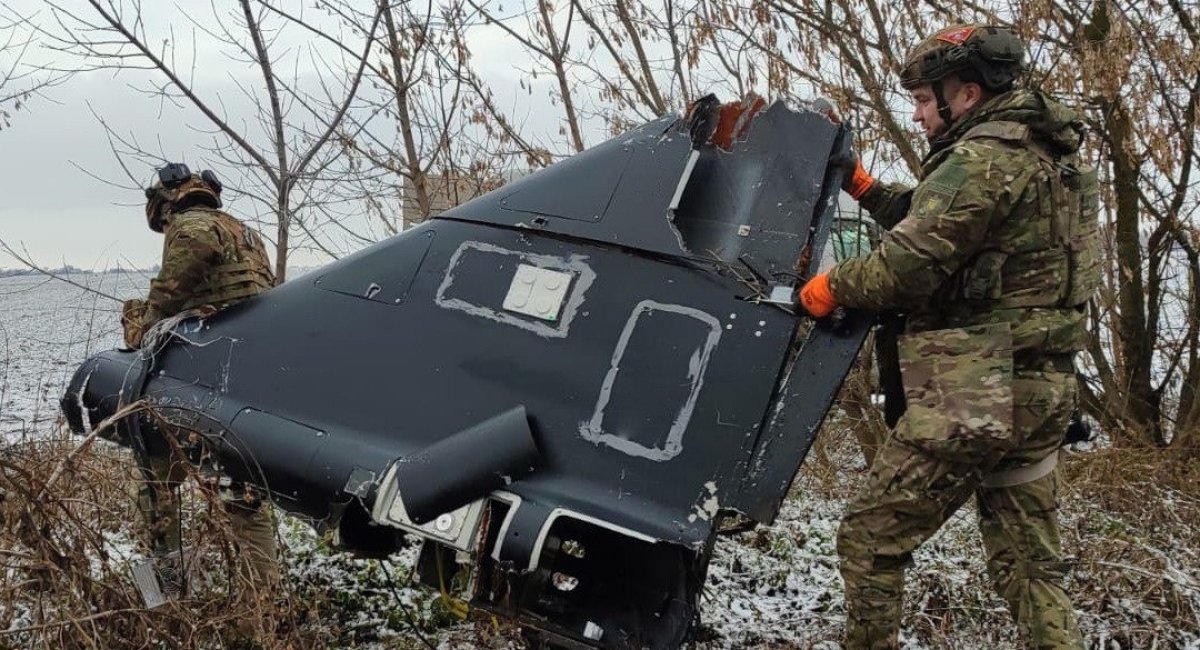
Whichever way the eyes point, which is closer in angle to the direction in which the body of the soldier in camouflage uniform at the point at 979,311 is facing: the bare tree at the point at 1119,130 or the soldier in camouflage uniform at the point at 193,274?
the soldier in camouflage uniform

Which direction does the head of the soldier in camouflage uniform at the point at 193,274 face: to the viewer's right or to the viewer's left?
to the viewer's left

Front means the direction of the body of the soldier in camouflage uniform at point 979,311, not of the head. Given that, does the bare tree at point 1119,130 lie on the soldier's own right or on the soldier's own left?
on the soldier's own right

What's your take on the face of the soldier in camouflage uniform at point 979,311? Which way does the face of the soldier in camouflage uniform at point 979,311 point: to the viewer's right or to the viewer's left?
to the viewer's left

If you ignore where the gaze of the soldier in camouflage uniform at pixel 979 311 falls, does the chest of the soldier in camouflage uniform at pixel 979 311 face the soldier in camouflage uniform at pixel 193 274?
yes

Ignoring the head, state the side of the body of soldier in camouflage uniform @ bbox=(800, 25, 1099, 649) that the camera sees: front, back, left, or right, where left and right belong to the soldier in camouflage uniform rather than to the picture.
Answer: left
